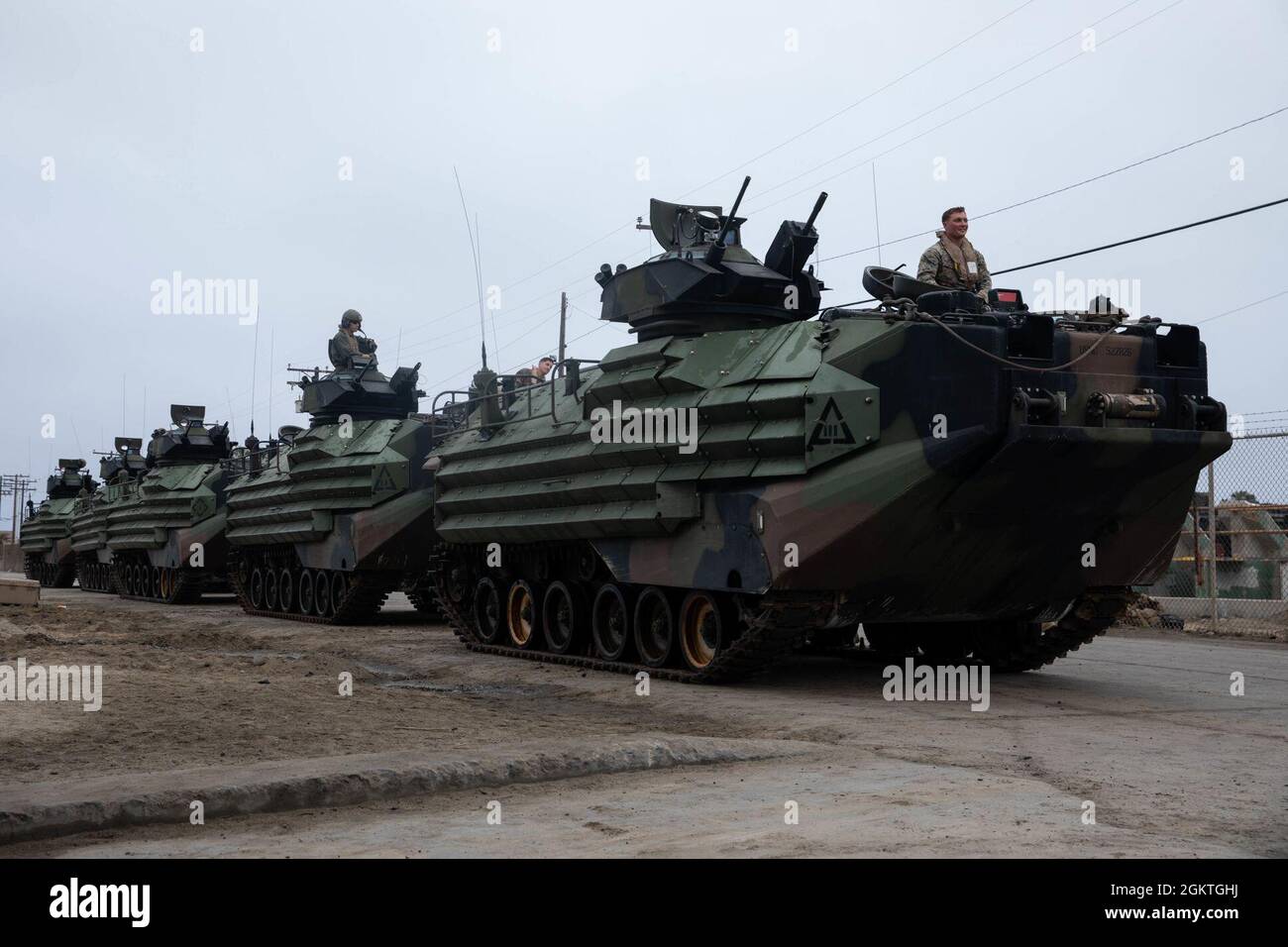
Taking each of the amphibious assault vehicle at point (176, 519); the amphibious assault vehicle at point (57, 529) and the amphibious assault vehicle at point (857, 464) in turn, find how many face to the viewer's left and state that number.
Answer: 0

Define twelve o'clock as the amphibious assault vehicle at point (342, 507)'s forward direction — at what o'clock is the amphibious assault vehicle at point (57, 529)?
the amphibious assault vehicle at point (57, 529) is roughly at 7 o'clock from the amphibious assault vehicle at point (342, 507).

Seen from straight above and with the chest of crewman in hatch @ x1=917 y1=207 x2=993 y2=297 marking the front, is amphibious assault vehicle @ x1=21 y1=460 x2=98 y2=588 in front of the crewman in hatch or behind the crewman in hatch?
behind

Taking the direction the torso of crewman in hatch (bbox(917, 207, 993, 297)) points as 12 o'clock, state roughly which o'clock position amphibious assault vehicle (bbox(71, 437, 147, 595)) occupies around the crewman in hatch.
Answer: The amphibious assault vehicle is roughly at 6 o'clock from the crewman in hatch.

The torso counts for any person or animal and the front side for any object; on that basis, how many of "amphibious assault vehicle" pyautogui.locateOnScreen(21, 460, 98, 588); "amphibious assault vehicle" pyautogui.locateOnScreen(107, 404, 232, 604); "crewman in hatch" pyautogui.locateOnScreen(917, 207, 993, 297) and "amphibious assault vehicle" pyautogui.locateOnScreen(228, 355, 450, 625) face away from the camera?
0

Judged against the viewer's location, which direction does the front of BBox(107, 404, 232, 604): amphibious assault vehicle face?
facing the viewer and to the right of the viewer

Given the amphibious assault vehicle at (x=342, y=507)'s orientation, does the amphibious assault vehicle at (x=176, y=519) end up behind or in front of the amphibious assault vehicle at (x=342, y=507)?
behind

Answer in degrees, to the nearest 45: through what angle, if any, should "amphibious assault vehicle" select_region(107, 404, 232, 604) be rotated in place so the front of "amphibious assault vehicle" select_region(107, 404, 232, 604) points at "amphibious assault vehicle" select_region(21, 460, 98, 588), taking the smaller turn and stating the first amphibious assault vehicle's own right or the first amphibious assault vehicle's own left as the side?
approximately 135° to the first amphibious assault vehicle's own left

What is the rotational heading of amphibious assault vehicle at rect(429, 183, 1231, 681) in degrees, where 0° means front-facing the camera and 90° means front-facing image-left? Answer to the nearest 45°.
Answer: approximately 315°

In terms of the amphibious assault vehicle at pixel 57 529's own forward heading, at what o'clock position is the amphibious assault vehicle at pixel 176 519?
the amphibious assault vehicle at pixel 176 519 is roughly at 1 o'clock from the amphibious assault vehicle at pixel 57 529.

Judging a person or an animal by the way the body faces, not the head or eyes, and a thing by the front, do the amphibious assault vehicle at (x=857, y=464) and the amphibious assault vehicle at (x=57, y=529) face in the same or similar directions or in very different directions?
same or similar directions

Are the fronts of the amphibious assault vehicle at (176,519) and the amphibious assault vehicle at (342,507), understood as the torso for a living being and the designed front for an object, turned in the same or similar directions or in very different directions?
same or similar directions

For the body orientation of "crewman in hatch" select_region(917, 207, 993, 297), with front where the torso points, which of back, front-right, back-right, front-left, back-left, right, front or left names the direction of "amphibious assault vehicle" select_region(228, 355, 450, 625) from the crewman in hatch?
back

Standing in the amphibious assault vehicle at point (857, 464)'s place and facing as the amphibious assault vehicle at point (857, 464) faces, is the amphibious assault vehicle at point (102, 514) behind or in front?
behind
